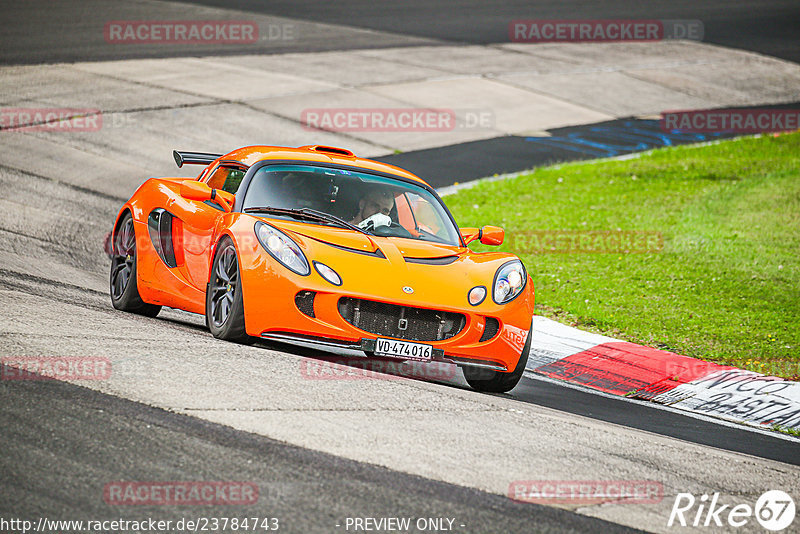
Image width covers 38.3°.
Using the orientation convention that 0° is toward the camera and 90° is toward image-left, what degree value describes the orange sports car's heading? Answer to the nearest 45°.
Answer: approximately 315°
